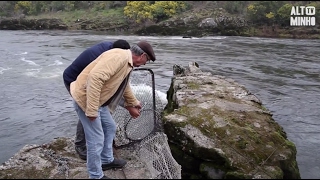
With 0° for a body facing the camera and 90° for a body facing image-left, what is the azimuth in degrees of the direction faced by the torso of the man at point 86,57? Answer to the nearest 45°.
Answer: approximately 270°

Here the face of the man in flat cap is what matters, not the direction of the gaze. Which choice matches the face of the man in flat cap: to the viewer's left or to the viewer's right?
to the viewer's right

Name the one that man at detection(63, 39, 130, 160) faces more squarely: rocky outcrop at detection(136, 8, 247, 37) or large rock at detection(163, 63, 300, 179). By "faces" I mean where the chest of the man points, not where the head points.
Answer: the large rock

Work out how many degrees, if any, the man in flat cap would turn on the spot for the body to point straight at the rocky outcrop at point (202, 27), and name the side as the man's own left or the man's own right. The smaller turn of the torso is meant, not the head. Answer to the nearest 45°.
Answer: approximately 90° to the man's own left

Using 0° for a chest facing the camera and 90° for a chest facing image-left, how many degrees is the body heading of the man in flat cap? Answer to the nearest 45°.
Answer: approximately 270°

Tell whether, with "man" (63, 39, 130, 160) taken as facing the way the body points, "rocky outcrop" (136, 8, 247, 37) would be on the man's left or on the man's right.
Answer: on the man's left

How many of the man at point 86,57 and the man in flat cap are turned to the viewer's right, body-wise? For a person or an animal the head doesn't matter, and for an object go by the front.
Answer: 2
